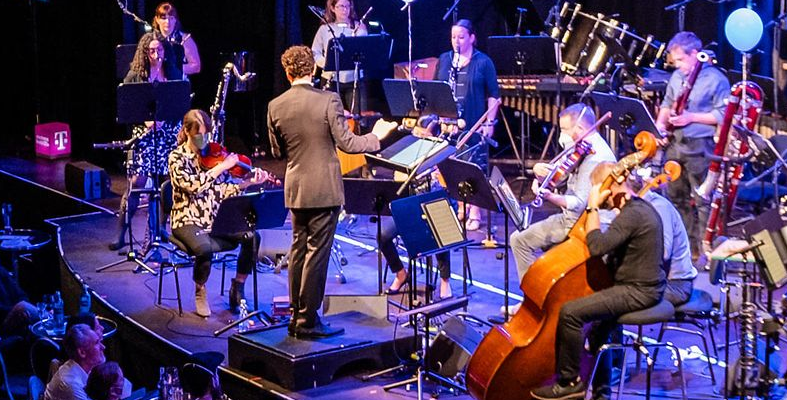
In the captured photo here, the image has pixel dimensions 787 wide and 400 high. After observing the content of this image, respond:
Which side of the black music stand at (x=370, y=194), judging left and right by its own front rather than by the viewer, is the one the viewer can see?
back

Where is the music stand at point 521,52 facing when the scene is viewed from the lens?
facing away from the viewer

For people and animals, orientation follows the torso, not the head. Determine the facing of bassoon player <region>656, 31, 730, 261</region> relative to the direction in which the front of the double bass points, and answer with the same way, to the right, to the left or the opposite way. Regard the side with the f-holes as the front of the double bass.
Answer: to the left

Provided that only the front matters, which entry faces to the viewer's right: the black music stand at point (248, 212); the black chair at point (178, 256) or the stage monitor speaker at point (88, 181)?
the black chair

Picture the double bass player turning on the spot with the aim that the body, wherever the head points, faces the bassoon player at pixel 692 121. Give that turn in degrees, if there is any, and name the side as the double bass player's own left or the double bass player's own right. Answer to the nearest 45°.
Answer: approximately 90° to the double bass player's own right

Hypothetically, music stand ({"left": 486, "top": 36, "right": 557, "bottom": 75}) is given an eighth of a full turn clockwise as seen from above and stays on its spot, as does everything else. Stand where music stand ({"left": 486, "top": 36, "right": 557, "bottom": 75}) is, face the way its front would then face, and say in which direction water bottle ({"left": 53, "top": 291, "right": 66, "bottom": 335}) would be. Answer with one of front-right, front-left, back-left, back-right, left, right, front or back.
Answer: back
